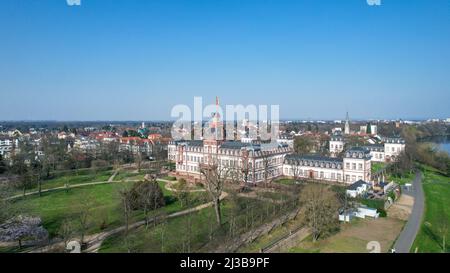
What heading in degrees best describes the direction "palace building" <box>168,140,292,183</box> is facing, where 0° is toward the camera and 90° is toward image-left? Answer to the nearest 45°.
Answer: approximately 45°

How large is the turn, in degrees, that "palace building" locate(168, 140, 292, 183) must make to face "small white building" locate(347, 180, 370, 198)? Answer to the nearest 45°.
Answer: approximately 90° to its left

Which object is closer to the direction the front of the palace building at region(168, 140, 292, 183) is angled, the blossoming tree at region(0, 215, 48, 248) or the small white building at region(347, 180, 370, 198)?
the blossoming tree

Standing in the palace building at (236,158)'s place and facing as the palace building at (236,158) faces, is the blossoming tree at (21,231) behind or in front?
in front

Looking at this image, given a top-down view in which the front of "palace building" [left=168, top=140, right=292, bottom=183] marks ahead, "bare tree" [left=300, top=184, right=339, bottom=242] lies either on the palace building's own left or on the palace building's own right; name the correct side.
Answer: on the palace building's own left

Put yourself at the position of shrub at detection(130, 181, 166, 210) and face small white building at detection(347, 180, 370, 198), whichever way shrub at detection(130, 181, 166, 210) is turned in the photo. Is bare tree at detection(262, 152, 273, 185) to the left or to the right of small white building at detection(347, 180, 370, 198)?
left

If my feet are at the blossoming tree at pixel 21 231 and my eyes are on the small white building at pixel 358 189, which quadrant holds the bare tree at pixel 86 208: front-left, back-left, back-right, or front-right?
front-left

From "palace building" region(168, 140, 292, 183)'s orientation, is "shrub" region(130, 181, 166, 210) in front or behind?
in front

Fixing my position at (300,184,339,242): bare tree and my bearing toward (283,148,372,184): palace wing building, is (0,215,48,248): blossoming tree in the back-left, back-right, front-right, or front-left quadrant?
back-left

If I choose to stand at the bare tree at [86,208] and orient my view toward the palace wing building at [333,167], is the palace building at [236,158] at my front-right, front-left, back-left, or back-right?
front-left
